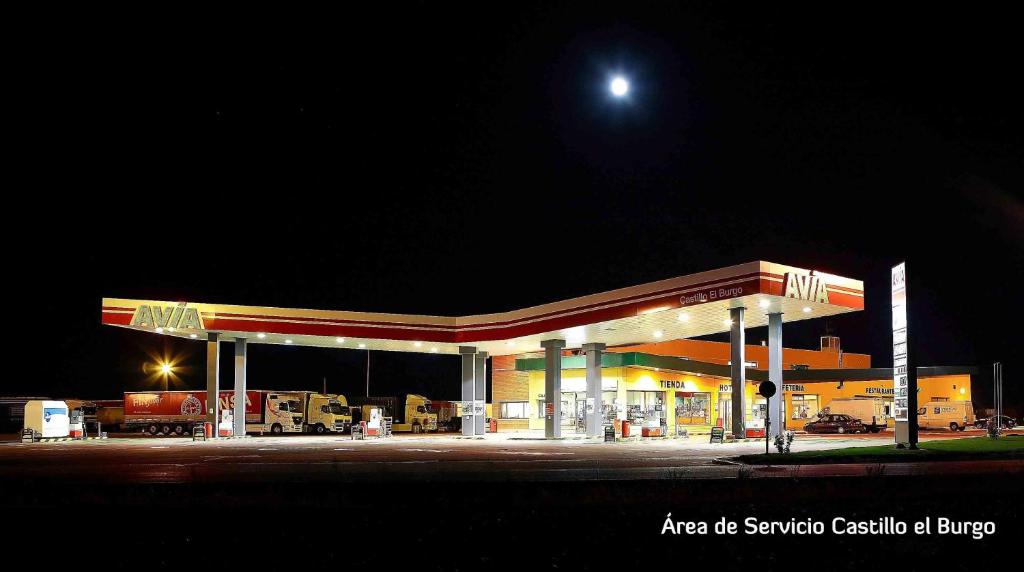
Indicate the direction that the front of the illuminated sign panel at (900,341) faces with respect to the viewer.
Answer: facing the viewer and to the left of the viewer

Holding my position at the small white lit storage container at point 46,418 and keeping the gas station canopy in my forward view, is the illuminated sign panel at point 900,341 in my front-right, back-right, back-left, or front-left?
front-right

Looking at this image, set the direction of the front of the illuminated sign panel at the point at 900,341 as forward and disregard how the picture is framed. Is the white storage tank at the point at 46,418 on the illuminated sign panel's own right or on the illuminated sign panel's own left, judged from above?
on the illuminated sign panel's own right

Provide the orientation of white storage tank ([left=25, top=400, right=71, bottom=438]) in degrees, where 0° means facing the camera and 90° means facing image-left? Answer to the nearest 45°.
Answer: approximately 315°

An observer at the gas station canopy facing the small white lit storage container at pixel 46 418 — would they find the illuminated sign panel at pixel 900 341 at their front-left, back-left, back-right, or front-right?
back-left

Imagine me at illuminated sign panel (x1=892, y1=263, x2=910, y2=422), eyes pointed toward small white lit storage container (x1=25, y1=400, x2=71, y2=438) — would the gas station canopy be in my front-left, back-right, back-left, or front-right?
front-right

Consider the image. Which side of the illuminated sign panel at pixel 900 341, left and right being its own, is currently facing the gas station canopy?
right
